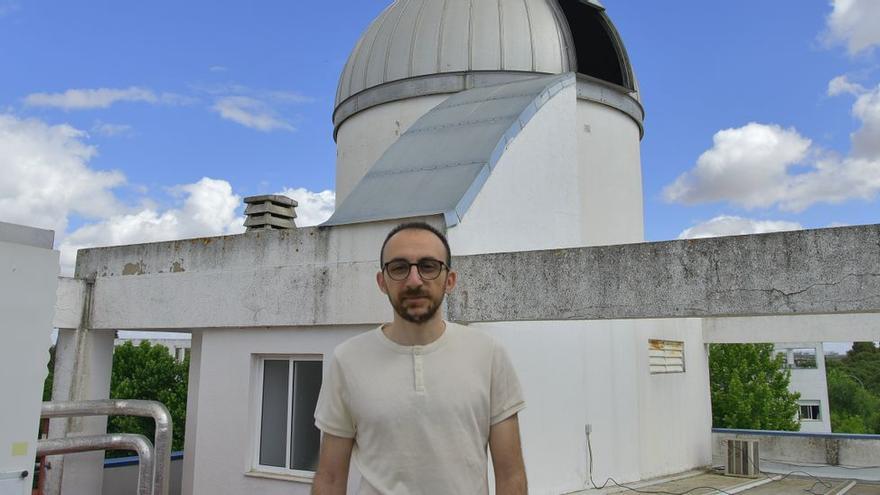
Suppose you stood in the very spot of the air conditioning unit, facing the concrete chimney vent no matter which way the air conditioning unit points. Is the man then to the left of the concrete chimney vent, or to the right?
left

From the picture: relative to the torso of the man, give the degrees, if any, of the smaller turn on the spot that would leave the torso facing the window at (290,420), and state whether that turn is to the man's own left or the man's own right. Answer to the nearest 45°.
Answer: approximately 180°

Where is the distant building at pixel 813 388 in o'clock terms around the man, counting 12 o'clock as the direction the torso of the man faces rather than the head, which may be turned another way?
The distant building is roughly at 7 o'clock from the man.

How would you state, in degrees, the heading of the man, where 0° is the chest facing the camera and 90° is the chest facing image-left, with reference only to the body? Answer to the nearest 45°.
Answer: approximately 0°

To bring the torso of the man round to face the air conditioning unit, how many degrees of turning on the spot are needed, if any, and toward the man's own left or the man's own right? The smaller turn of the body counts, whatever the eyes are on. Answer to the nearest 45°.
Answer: approximately 135° to the man's own left

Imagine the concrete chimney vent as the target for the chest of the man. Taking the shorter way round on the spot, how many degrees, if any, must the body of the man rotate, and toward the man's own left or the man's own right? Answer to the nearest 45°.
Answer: approximately 180°

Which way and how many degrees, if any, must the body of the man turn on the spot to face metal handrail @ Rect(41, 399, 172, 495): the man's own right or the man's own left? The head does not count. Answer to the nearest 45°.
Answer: approximately 135° to the man's own right
